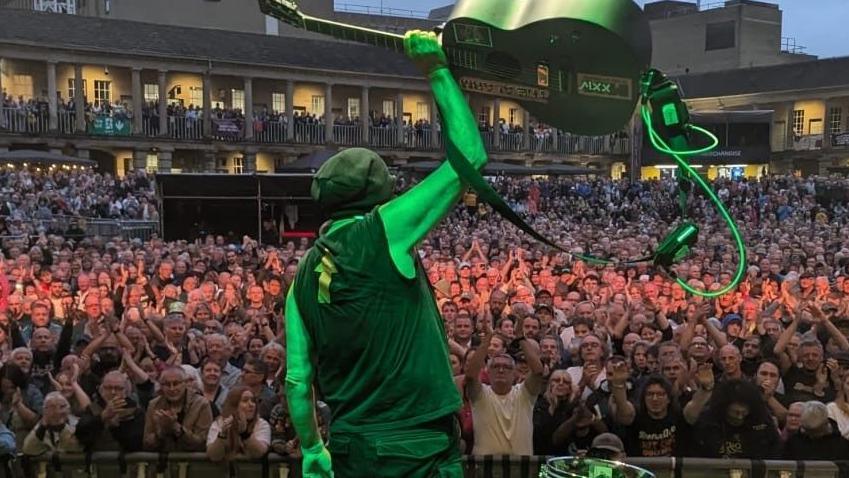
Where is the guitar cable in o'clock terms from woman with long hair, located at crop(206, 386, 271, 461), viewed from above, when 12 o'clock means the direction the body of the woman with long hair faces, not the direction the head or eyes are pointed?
The guitar cable is roughly at 11 o'clock from the woman with long hair.

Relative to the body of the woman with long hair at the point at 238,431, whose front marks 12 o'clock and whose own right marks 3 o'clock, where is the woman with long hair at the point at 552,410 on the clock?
the woman with long hair at the point at 552,410 is roughly at 9 o'clock from the woman with long hair at the point at 238,431.

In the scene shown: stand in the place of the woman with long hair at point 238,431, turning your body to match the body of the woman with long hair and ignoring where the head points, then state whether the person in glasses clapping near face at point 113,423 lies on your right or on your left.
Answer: on your right

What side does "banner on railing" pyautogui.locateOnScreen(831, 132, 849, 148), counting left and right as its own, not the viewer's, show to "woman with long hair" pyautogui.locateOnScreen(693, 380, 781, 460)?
front

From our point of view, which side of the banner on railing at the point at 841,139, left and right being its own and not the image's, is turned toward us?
front

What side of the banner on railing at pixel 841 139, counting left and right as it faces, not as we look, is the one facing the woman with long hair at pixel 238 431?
front

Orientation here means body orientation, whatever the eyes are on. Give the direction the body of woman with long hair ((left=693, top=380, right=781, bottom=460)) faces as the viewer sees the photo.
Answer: toward the camera

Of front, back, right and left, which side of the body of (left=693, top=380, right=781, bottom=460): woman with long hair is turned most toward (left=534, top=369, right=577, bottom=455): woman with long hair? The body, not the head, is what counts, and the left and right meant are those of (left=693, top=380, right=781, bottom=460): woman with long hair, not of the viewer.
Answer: right

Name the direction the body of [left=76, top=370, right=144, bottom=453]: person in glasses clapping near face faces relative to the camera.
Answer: toward the camera

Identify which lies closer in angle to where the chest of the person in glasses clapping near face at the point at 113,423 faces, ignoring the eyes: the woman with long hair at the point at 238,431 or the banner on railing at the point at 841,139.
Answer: the woman with long hair

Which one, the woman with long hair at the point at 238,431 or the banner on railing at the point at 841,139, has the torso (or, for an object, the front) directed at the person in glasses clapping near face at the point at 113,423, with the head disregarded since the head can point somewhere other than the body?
the banner on railing

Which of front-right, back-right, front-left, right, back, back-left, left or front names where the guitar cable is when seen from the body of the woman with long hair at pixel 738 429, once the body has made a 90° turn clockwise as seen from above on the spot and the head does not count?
left

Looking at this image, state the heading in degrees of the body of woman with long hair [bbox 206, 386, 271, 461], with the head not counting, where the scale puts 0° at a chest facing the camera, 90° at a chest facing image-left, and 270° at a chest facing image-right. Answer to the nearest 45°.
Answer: approximately 0°
